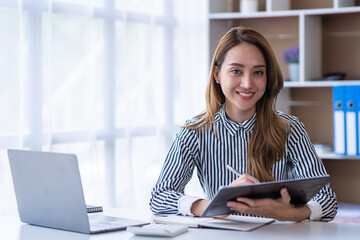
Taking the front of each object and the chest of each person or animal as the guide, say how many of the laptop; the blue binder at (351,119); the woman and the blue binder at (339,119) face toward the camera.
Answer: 3

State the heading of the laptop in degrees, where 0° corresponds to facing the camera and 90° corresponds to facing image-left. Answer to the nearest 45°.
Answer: approximately 225°

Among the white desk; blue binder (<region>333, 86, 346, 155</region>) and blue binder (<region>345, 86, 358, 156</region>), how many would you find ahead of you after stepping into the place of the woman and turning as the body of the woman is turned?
1

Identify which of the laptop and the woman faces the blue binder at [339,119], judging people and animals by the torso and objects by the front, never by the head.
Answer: the laptop

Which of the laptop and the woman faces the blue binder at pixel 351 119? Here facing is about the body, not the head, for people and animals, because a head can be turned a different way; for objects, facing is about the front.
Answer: the laptop

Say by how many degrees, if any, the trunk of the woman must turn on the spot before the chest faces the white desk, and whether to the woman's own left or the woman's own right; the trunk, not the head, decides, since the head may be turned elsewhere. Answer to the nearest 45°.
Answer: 0° — they already face it

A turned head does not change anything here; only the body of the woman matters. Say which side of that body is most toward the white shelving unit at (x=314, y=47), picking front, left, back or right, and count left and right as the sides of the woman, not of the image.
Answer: back

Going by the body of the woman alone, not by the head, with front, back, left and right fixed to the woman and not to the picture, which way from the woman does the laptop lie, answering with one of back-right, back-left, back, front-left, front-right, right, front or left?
front-right

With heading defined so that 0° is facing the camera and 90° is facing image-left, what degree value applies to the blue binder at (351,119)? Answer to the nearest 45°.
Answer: approximately 0°

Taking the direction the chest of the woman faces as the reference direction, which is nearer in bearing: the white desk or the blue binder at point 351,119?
the white desk

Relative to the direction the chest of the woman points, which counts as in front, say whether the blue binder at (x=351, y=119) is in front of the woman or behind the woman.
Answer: behind

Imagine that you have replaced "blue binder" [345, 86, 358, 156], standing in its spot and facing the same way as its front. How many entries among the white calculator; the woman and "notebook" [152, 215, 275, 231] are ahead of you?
3
